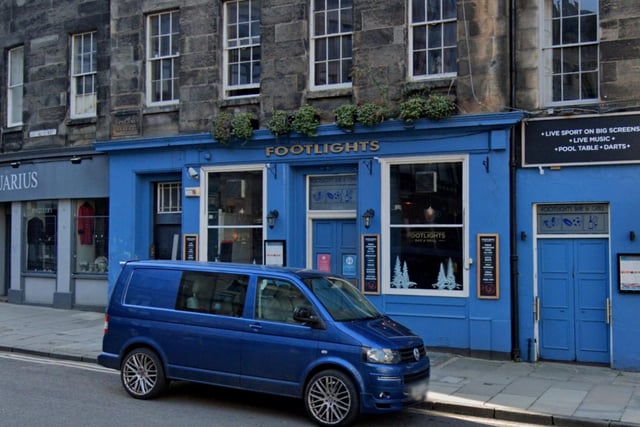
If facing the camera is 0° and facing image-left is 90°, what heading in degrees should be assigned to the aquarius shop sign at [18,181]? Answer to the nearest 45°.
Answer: approximately 45°

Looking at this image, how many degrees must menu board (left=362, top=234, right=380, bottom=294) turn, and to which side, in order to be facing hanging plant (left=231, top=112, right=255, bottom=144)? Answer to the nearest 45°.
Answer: approximately 90° to its right

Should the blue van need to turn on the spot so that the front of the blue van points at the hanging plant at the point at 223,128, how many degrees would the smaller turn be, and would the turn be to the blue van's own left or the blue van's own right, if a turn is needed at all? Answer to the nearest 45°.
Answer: approximately 135° to the blue van's own left

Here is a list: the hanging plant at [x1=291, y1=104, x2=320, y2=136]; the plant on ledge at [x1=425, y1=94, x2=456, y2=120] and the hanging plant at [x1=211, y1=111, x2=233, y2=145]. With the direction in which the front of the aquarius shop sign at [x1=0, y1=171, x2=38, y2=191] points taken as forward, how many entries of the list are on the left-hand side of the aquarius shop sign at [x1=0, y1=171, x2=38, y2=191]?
3

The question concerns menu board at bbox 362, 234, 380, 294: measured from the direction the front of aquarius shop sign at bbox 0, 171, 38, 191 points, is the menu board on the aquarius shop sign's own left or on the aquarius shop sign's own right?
on the aquarius shop sign's own left

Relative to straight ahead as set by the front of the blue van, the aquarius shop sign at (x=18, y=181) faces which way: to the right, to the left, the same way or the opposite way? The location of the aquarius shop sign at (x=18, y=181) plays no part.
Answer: to the right

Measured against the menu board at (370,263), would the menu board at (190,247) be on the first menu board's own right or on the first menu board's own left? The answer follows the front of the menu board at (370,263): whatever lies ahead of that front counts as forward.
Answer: on the first menu board's own right
